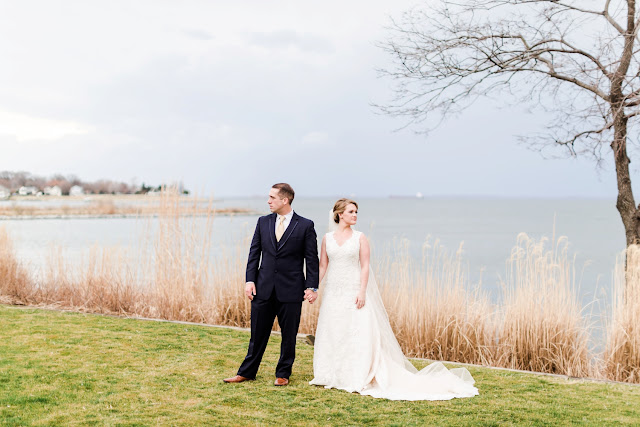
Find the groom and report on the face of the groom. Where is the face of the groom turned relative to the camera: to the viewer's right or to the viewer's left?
to the viewer's left

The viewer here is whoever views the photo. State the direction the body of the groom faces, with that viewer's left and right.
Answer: facing the viewer

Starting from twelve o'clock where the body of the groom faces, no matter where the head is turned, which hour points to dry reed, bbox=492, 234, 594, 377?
The dry reed is roughly at 8 o'clock from the groom.

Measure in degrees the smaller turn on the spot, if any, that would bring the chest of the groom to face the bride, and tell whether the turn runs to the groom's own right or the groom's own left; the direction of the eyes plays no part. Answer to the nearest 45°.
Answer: approximately 90° to the groom's own left

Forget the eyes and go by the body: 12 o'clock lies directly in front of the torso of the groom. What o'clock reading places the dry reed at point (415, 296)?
The dry reed is roughly at 7 o'clock from the groom.
